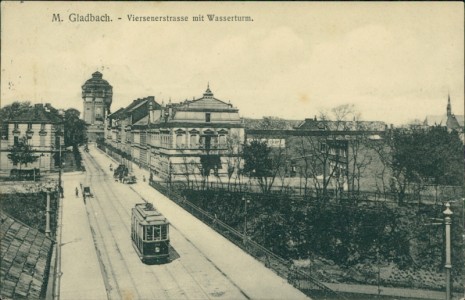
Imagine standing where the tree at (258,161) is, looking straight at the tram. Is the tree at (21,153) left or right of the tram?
right

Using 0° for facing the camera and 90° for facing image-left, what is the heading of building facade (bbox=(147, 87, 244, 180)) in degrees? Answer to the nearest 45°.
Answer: approximately 0°

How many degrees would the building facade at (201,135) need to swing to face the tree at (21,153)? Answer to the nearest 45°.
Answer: approximately 45° to its right

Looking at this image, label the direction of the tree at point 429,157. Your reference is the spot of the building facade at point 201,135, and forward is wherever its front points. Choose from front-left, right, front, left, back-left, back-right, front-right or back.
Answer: front-left

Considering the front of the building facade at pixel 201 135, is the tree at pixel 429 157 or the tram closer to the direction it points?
the tram
